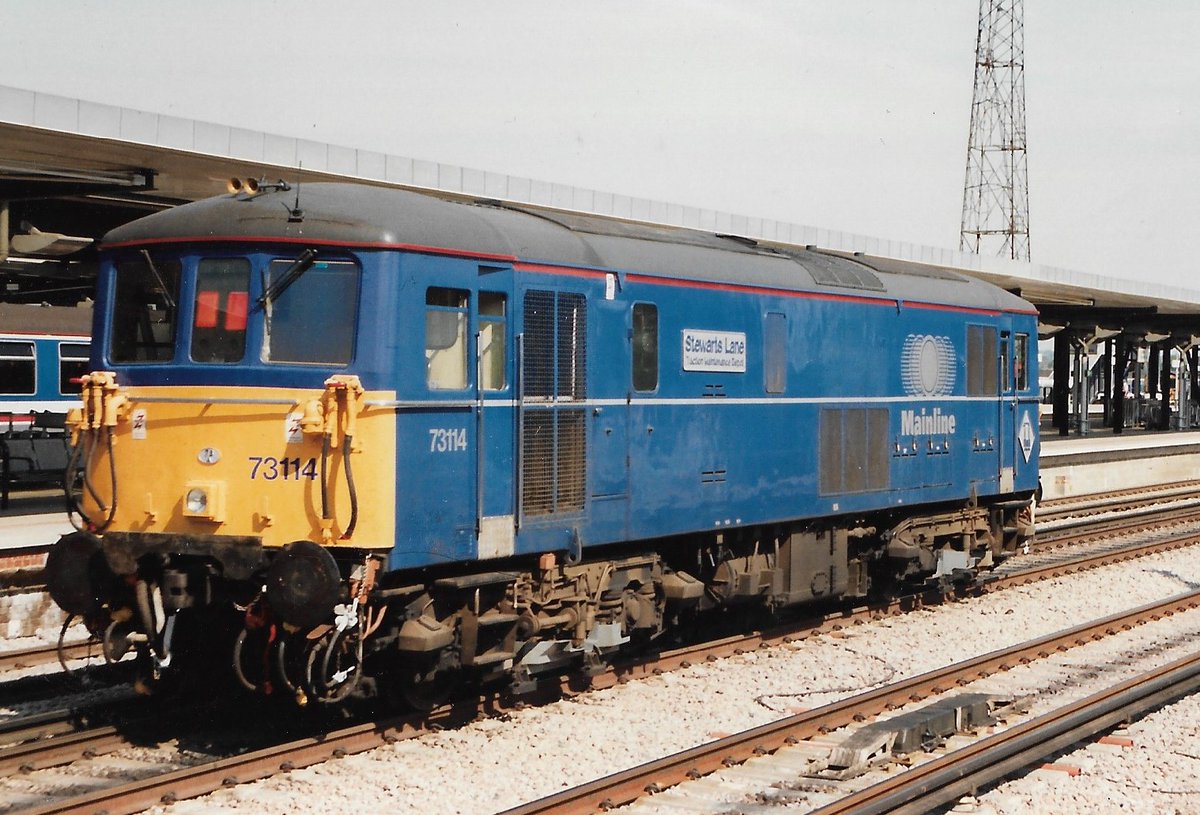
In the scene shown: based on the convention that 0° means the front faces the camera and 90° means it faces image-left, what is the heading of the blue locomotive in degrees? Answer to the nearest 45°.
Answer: approximately 45°

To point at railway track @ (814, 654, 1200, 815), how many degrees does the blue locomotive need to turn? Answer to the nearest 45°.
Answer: approximately 135° to its left
